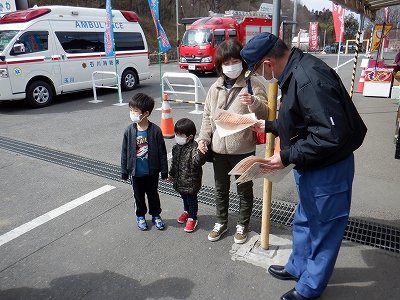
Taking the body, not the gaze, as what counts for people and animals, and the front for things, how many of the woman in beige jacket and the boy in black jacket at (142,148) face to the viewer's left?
0

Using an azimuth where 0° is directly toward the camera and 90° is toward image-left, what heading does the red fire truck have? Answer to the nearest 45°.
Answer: approximately 45°

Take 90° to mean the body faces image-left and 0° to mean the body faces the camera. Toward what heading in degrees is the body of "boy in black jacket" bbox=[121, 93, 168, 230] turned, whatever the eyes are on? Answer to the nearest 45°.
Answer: approximately 0°

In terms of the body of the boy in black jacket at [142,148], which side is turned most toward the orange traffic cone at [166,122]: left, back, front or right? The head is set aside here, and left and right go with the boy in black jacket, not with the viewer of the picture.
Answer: back

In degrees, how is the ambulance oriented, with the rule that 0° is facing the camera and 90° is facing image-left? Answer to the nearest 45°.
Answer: approximately 45°

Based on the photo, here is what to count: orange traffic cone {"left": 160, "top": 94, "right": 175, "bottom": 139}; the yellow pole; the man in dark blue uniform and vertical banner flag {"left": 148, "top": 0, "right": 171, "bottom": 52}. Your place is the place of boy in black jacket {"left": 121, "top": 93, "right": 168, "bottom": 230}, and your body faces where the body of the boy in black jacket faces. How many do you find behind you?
2

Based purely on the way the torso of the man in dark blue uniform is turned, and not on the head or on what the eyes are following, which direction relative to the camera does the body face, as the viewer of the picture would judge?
to the viewer's left

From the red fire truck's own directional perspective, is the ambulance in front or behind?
in front

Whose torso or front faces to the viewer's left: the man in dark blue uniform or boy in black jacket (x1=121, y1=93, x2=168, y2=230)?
the man in dark blue uniform

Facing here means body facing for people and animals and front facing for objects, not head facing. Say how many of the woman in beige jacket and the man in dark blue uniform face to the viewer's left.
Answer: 1
